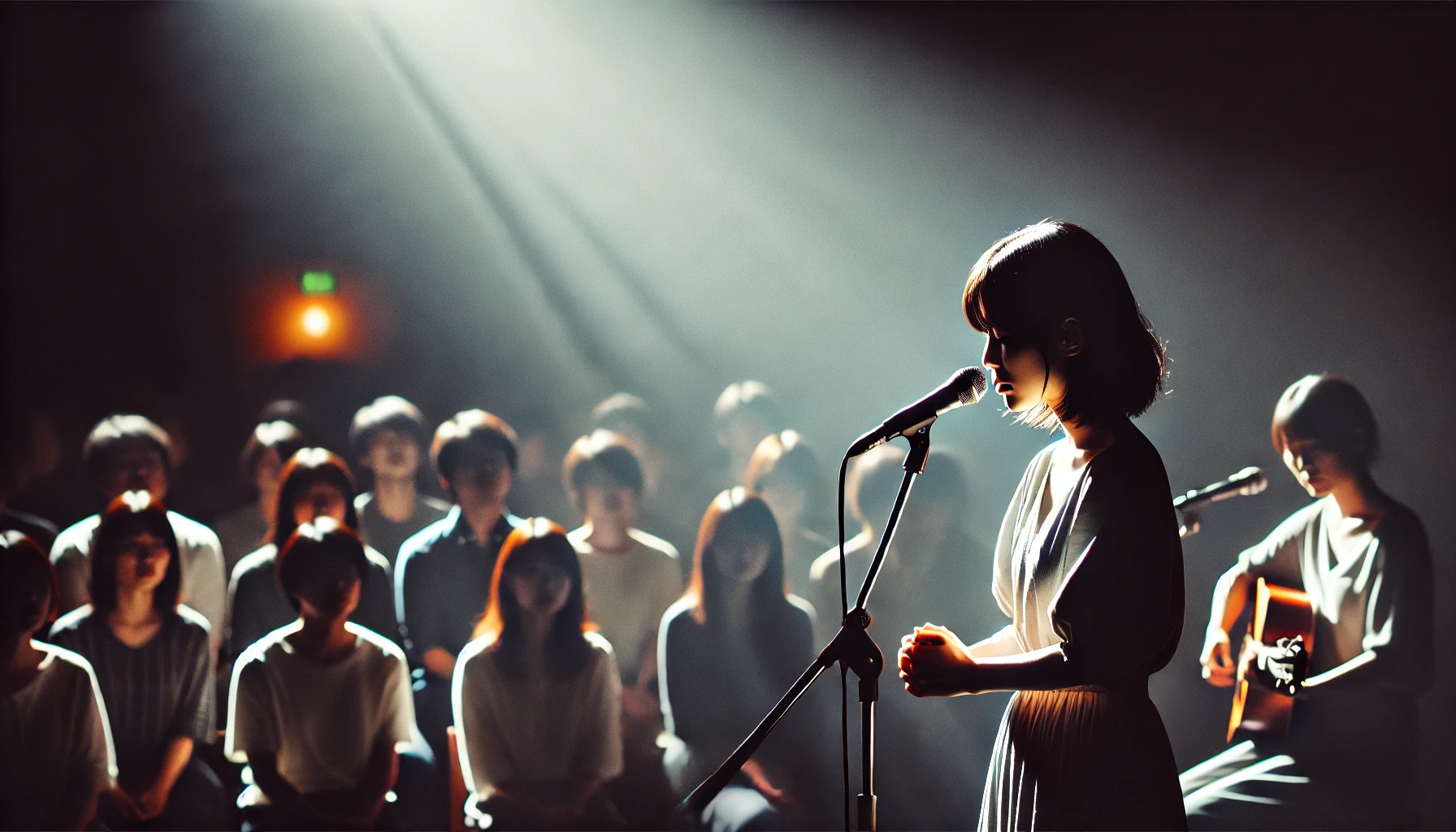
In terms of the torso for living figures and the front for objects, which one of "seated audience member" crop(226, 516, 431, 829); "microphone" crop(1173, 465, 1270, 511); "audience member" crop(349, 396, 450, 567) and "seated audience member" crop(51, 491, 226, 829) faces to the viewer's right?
the microphone

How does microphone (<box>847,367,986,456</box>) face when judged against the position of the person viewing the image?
facing to the right of the viewer

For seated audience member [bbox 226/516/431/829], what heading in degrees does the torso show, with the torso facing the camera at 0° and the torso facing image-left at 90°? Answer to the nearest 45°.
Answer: approximately 0°

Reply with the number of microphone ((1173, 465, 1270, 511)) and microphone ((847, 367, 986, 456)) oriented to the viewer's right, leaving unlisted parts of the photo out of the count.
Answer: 2

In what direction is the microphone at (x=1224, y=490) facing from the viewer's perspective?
to the viewer's right

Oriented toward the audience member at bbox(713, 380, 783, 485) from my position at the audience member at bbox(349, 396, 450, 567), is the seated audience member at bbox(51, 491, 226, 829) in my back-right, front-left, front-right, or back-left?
back-right
